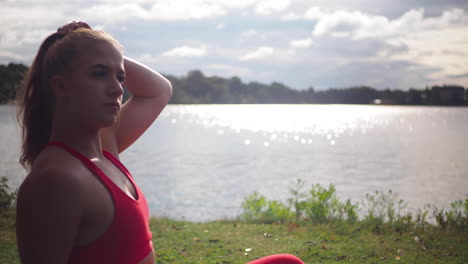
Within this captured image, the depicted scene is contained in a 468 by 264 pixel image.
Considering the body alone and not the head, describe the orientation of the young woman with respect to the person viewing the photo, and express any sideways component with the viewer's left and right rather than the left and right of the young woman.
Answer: facing the viewer and to the right of the viewer
